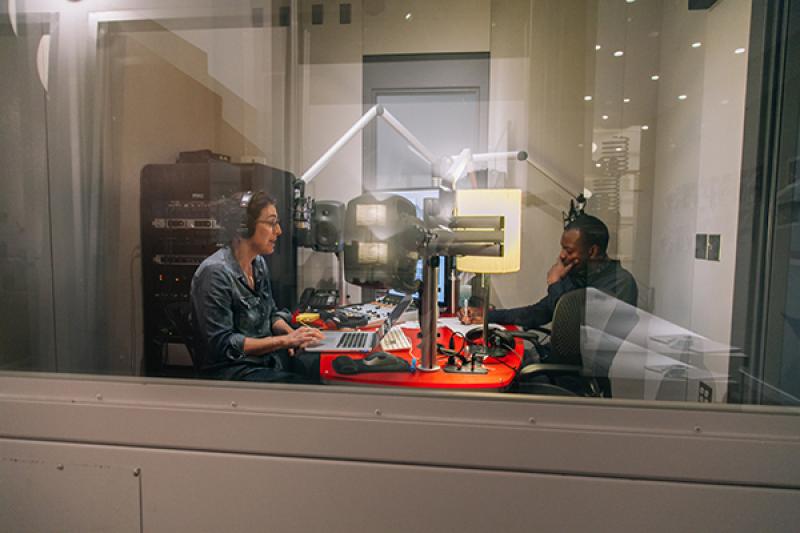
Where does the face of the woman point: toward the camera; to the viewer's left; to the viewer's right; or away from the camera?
to the viewer's right

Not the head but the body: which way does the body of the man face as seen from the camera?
to the viewer's left

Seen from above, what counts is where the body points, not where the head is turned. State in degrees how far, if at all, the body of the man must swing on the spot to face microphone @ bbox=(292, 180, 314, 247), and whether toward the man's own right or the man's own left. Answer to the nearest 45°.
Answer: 0° — they already face it

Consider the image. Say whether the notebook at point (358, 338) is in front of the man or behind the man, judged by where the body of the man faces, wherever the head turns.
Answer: in front

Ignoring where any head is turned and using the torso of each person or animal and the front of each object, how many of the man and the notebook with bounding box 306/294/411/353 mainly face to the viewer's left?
2

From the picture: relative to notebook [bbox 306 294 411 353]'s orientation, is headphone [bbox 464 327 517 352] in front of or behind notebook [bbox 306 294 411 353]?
behind

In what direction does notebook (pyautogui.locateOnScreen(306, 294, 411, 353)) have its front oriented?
to the viewer's left

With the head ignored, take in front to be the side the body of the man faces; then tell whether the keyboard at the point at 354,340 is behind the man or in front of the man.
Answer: in front

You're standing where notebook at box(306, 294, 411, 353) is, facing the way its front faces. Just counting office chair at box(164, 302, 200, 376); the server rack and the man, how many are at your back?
1
